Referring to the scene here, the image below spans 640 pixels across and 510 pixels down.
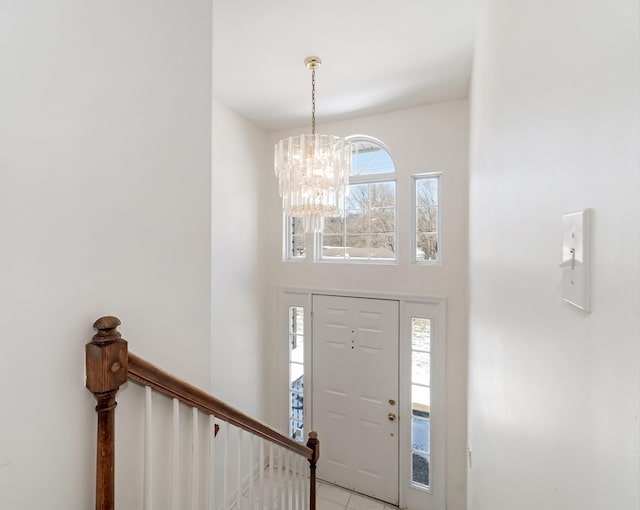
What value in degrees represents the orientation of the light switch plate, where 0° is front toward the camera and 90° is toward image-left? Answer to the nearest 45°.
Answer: approximately 45°

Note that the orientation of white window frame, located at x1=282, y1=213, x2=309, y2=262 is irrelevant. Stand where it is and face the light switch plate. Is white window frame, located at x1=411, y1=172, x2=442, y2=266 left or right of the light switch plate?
left

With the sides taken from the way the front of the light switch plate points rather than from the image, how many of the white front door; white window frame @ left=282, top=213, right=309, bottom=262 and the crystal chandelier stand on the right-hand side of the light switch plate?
3

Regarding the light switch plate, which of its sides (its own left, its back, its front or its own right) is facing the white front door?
right

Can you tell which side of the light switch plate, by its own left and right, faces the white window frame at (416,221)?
right

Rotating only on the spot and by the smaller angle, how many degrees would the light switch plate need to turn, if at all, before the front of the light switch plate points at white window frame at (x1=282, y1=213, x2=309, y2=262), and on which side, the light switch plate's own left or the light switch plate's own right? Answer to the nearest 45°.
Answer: approximately 90° to the light switch plate's own right

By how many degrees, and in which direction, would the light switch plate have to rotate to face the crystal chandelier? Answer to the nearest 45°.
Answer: approximately 90° to its right
